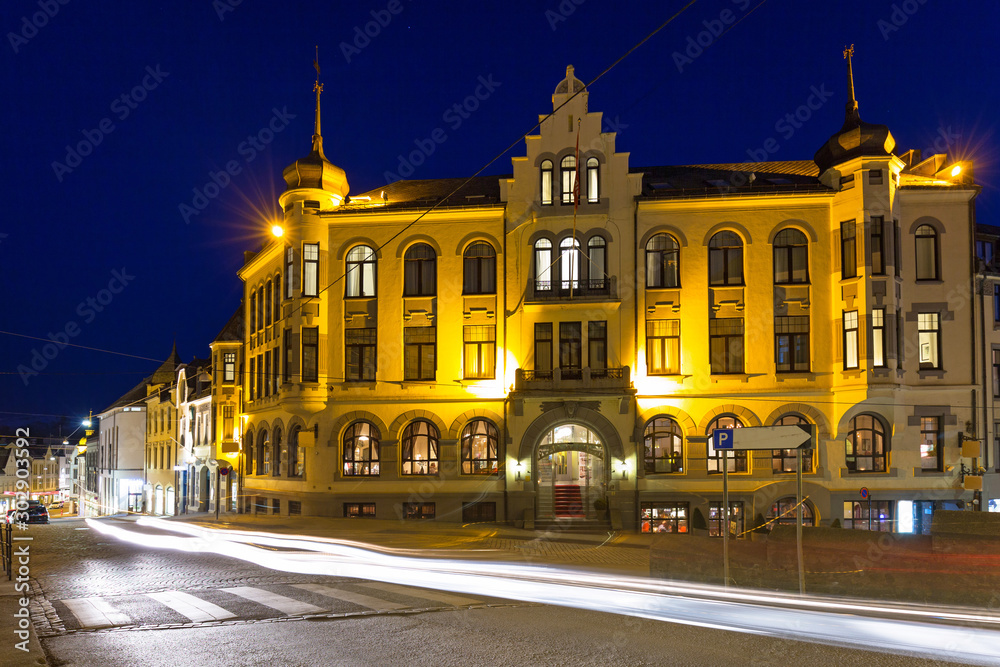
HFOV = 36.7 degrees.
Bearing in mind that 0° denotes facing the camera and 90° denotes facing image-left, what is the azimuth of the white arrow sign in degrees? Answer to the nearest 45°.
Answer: approximately 0°

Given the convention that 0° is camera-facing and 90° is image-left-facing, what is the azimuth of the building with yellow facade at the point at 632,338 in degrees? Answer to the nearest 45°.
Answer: approximately 0°
